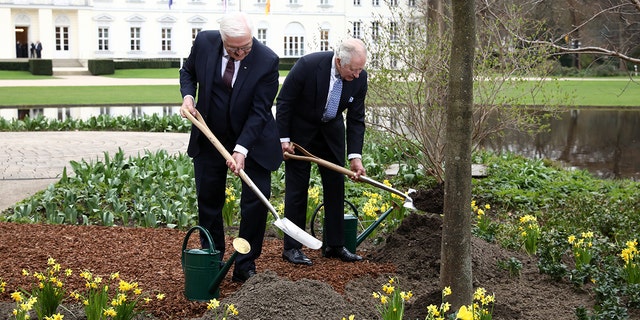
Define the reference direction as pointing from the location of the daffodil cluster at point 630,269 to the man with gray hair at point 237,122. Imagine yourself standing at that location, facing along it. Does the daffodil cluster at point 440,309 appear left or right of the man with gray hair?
left

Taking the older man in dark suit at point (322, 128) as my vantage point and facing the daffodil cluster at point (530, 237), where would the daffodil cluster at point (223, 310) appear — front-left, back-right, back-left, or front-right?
back-right

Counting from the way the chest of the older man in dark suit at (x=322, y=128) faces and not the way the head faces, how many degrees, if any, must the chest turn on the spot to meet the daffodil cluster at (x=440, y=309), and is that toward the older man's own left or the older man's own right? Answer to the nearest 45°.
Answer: approximately 45° to the older man's own right

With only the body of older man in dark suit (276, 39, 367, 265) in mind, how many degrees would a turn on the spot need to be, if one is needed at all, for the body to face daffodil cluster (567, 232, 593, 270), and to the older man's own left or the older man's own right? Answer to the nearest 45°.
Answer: approximately 45° to the older man's own left

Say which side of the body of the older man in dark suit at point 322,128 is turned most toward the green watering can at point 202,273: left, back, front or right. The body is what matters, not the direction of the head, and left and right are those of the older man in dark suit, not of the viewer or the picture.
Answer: right

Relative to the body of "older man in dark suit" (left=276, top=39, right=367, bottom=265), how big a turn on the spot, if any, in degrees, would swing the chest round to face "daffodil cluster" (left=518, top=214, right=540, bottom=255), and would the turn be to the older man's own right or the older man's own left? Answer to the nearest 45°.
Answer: approximately 45° to the older man's own left

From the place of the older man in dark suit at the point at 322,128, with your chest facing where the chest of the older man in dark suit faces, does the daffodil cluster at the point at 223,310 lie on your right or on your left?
on your right

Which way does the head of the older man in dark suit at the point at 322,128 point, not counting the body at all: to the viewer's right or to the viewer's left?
to the viewer's right

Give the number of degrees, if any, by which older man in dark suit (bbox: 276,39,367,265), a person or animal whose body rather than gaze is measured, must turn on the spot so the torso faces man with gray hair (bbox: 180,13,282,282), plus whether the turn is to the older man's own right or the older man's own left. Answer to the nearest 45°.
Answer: approximately 90° to the older man's own right

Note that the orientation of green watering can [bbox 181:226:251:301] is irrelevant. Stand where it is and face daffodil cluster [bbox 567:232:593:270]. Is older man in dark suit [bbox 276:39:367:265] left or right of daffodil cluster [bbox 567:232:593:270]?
left

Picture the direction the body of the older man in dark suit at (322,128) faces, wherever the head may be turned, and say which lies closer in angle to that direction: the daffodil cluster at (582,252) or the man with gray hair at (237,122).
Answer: the daffodil cluster
